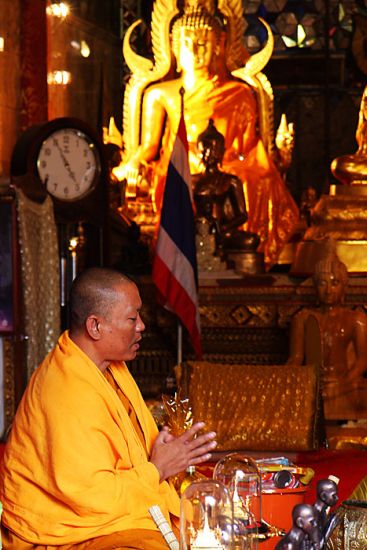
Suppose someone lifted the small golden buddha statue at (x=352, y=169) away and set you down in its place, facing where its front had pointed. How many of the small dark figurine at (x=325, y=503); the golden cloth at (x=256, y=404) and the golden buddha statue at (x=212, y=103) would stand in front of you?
2

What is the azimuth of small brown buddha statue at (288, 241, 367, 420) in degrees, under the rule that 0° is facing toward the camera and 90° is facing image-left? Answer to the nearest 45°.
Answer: approximately 0°

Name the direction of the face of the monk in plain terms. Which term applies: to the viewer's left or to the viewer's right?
to the viewer's right

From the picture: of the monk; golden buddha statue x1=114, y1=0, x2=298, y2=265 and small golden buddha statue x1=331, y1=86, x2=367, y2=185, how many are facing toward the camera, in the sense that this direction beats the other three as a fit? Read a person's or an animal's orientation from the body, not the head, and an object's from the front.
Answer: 2

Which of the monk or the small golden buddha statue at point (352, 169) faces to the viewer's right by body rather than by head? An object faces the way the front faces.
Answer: the monk

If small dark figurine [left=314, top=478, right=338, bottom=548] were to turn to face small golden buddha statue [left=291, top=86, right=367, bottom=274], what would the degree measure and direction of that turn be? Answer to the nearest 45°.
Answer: approximately 135° to its left

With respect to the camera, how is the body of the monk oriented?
to the viewer's right

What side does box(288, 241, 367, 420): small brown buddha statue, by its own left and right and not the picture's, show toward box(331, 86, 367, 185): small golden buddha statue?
back

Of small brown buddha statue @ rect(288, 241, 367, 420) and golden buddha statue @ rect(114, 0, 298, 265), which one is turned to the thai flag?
the golden buddha statue

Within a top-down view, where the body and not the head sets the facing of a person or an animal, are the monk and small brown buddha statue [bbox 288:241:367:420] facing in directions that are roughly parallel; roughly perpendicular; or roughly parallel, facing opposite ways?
roughly perpendicular

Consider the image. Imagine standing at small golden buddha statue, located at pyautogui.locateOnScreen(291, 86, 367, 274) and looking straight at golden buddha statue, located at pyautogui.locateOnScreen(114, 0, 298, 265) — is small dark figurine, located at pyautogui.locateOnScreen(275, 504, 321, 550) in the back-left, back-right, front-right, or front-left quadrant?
back-left
